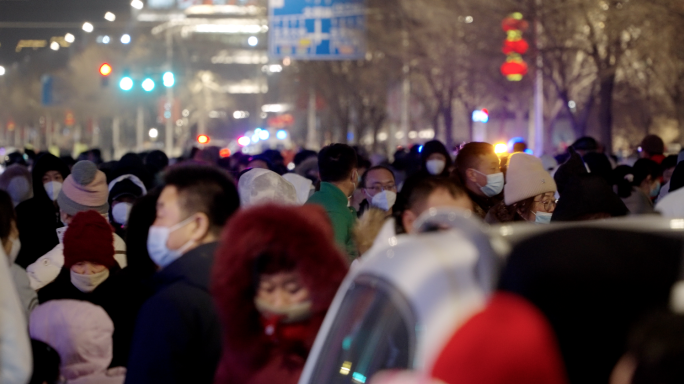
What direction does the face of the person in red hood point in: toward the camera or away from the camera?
toward the camera

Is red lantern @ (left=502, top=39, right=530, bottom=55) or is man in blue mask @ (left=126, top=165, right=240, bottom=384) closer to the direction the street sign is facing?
the man in blue mask

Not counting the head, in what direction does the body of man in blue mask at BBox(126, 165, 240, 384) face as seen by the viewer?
to the viewer's left

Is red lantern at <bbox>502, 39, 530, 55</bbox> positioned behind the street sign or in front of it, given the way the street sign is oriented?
in front

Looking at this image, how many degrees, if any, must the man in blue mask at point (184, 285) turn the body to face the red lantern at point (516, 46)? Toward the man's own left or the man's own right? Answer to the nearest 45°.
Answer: approximately 135° to the man's own right

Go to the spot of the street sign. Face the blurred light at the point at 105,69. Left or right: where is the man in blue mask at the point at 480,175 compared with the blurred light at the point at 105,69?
left

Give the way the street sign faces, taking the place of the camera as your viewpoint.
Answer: facing the viewer

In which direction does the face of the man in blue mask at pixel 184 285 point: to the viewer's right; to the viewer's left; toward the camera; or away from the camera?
to the viewer's left

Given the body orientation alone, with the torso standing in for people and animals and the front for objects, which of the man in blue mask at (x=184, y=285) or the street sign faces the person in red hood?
the street sign

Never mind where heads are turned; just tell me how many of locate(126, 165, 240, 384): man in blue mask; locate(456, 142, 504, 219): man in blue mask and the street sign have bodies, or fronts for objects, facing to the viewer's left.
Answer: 1

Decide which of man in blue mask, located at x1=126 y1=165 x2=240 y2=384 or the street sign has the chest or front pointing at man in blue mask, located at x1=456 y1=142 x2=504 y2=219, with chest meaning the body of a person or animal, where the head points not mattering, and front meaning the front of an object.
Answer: the street sign

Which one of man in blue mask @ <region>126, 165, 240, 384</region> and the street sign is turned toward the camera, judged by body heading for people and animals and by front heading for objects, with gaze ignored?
the street sign
